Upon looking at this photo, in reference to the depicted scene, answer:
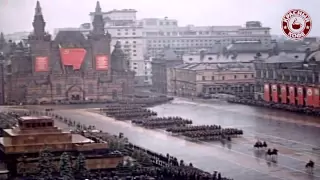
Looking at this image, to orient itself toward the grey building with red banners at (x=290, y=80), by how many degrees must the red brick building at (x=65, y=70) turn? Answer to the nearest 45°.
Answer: approximately 45° to its left

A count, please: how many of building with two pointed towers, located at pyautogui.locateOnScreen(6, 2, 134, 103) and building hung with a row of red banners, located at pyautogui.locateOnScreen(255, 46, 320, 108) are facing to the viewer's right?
0

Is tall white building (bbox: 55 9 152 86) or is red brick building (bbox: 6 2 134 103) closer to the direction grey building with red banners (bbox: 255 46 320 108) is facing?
the red brick building

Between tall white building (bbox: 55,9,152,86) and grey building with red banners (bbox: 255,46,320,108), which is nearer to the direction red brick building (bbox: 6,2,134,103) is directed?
the grey building with red banners

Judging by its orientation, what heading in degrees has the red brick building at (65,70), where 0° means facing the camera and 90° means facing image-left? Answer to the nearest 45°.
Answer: approximately 0°

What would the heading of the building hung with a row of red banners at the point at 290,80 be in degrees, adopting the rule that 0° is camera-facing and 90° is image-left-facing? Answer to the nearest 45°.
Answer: approximately 45°

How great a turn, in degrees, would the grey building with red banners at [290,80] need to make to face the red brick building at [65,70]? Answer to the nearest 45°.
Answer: approximately 45° to its right

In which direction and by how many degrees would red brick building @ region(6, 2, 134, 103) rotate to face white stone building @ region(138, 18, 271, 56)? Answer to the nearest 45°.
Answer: approximately 135° to its left
